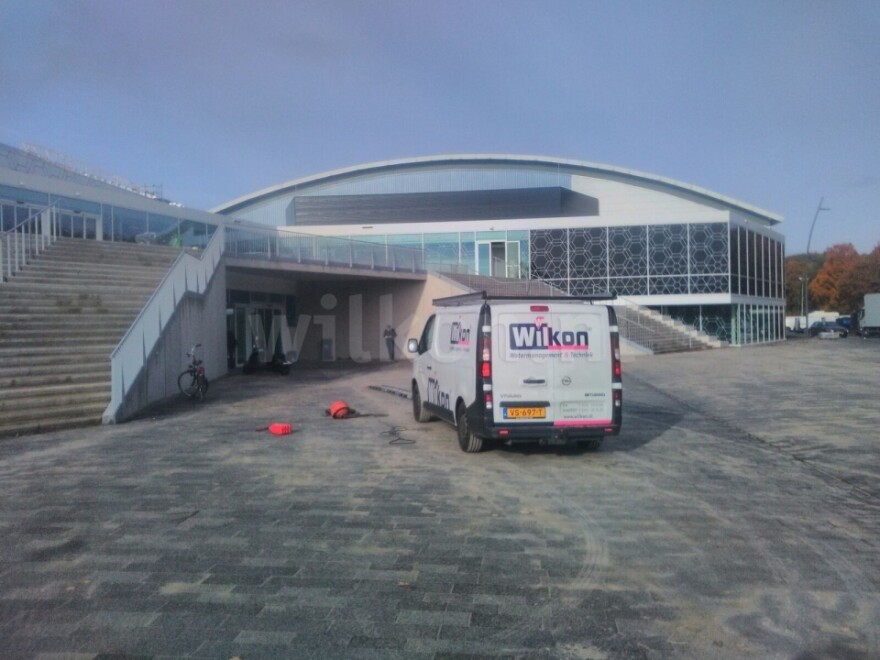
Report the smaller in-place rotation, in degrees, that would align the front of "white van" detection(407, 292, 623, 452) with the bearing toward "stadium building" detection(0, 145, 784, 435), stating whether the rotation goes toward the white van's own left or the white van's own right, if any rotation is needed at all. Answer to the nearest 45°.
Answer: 0° — it already faces it

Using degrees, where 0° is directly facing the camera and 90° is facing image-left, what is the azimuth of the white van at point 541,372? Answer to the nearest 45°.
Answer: approximately 135°

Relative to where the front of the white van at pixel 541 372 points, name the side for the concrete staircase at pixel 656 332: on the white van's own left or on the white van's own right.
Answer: on the white van's own right
